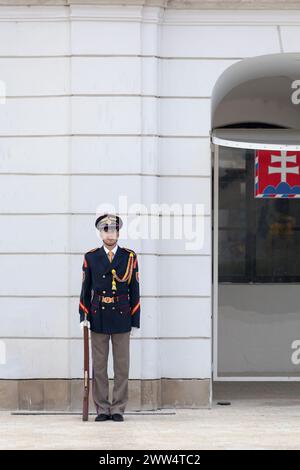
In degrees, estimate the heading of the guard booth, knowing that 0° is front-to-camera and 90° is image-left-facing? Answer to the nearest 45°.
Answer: approximately 0°

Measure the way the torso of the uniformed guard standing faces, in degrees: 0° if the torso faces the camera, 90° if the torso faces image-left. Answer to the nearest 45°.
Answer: approximately 0°

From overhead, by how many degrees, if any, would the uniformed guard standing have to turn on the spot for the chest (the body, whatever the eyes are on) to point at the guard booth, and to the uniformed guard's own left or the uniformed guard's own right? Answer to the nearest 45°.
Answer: approximately 135° to the uniformed guard's own left

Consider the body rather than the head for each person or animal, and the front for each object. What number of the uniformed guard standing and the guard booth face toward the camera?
2
